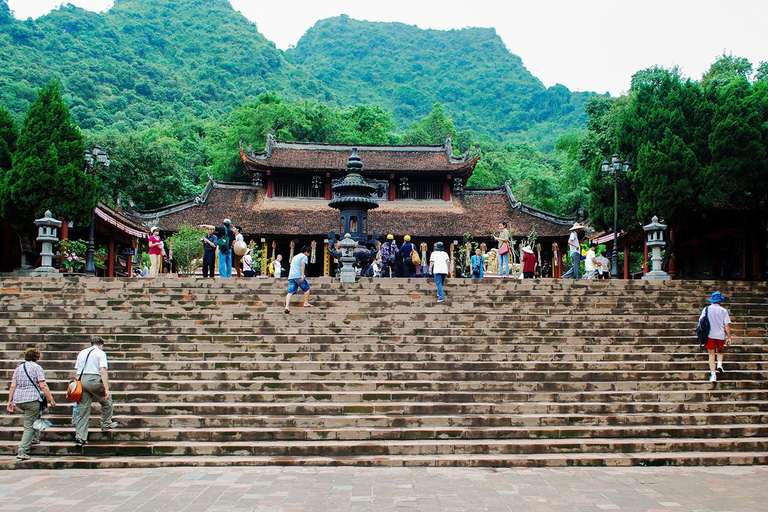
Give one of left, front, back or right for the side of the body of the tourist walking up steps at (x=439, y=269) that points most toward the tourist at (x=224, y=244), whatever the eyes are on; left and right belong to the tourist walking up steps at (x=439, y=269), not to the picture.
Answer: left

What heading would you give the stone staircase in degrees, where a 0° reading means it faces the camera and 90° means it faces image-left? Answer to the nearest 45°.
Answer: approximately 0°

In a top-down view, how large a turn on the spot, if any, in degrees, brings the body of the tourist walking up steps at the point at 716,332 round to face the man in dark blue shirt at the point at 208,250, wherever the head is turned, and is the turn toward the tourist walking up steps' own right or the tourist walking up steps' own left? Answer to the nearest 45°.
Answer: approximately 90° to the tourist walking up steps' own left

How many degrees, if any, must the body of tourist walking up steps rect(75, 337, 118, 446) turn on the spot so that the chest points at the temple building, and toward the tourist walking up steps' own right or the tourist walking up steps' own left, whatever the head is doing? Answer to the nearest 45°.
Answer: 0° — they already face it

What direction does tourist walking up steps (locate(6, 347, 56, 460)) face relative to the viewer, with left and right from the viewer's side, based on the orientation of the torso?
facing away from the viewer and to the right of the viewer

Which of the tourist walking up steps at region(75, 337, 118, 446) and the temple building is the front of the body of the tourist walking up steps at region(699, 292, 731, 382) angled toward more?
the temple building

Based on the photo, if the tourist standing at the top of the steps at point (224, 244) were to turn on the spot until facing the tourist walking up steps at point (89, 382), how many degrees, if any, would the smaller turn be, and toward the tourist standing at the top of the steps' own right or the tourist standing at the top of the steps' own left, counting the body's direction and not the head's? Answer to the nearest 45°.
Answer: approximately 180°

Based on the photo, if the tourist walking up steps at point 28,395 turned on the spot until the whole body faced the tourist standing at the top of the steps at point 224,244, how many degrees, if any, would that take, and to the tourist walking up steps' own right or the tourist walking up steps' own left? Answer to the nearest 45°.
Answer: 0° — they already face them

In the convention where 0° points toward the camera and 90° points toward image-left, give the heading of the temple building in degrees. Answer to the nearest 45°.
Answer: approximately 0°

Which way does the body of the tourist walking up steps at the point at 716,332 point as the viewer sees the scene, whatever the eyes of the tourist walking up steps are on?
away from the camera

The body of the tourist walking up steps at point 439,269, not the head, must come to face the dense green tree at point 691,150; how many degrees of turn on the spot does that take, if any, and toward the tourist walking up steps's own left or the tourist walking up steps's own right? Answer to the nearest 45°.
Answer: approximately 45° to the tourist walking up steps's own right

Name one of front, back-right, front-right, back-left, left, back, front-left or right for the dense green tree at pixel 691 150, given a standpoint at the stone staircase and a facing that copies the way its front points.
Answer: back-left

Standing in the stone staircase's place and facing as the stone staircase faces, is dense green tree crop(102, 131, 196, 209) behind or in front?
behind

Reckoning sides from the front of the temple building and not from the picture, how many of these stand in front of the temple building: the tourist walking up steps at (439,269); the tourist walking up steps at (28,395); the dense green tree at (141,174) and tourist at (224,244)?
3
